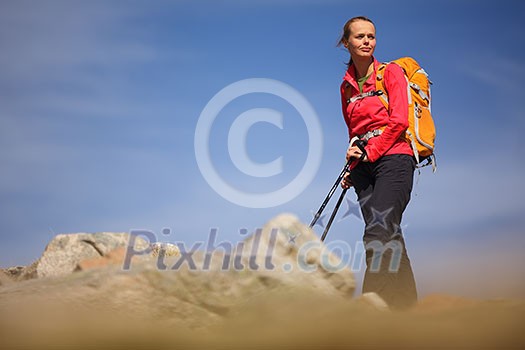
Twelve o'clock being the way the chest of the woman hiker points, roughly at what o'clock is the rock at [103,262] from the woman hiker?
The rock is roughly at 1 o'clock from the woman hiker.

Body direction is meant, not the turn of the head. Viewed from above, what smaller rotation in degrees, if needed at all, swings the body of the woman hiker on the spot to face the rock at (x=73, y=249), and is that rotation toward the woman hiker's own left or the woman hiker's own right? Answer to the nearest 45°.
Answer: approximately 45° to the woman hiker's own right

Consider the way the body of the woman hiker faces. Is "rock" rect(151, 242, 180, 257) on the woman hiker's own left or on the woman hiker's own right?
on the woman hiker's own right

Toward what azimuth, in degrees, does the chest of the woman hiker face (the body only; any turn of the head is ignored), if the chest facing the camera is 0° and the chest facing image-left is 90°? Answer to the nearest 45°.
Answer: approximately 45°
